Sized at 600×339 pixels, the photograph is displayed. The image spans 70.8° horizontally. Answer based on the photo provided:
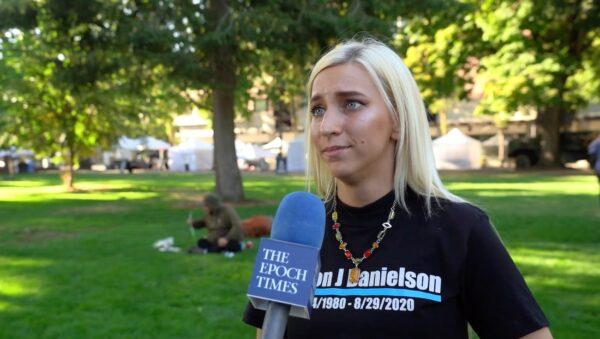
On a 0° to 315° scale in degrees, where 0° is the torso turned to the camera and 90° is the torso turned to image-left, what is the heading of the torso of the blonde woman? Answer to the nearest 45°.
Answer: approximately 45°

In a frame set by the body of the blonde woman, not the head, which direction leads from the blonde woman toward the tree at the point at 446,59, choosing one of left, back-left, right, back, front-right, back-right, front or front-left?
back-right

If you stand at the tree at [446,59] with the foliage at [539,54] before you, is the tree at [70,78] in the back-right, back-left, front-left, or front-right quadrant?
back-right

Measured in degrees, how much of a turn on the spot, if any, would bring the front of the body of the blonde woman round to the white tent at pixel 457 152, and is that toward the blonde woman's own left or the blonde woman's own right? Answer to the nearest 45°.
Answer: approximately 135° to the blonde woman's own right

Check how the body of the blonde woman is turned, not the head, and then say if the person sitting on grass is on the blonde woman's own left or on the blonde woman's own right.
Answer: on the blonde woman's own right

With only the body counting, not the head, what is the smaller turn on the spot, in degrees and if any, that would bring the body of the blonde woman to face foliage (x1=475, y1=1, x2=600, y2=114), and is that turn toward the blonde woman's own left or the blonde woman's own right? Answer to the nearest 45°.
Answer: approximately 135° to the blonde woman's own right
